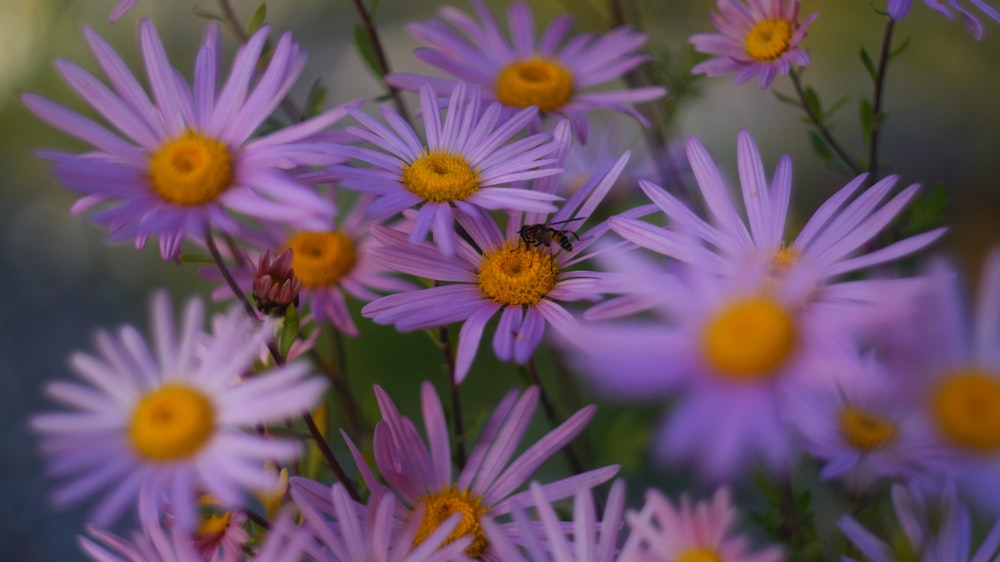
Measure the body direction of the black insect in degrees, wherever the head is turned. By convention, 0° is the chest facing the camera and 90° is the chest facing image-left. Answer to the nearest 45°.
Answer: approximately 90°
